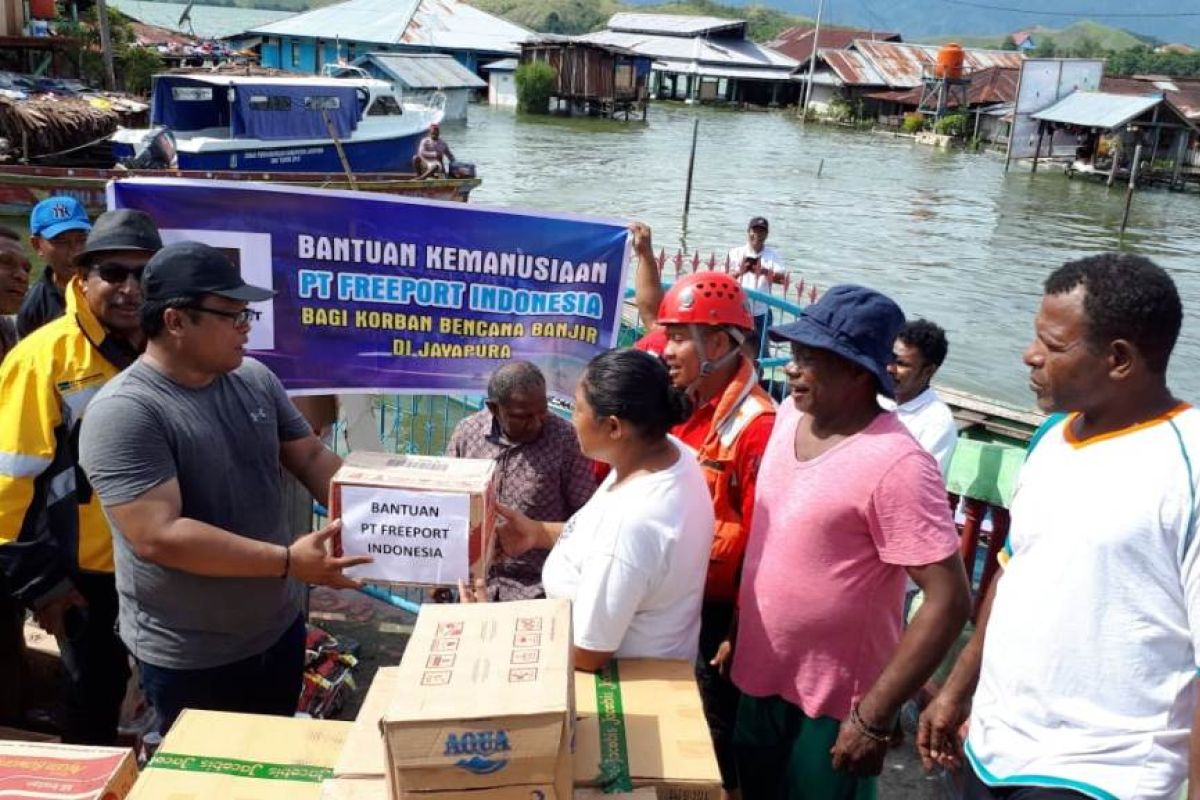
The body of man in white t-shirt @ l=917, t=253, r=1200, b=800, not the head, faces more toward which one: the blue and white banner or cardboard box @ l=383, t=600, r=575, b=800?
the cardboard box

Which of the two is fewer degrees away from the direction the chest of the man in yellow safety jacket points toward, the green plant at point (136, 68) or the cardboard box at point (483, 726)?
the cardboard box

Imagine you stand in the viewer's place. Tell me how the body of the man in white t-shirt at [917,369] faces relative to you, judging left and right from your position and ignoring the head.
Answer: facing to the left of the viewer

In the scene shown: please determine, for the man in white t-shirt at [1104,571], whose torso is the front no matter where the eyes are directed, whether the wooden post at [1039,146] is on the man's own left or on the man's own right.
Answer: on the man's own right

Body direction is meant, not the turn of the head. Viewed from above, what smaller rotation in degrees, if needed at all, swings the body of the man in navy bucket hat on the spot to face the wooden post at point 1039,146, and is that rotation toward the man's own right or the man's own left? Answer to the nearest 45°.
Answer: approximately 135° to the man's own right

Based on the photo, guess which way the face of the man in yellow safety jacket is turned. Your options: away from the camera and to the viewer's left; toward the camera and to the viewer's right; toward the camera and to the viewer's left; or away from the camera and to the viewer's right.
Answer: toward the camera and to the viewer's right

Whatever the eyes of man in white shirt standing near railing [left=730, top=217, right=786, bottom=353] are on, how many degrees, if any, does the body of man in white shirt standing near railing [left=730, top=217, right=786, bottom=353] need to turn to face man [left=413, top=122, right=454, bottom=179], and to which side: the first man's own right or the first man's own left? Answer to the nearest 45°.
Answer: approximately 135° to the first man's own right

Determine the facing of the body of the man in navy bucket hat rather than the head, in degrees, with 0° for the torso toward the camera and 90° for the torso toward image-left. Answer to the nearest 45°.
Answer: approximately 45°

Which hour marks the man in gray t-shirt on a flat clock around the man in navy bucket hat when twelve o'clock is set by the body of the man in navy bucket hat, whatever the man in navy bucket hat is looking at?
The man in gray t-shirt is roughly at 1 o'clock from the man in navy bucket hat.

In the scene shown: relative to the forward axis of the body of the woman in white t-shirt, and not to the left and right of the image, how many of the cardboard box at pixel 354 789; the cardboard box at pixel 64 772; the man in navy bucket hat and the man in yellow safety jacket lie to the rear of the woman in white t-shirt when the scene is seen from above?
1

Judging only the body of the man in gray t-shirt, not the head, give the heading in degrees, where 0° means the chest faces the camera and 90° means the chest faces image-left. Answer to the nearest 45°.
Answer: approximately 315°

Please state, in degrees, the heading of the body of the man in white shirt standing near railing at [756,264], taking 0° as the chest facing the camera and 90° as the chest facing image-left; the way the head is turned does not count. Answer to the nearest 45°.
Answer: approximately 0°

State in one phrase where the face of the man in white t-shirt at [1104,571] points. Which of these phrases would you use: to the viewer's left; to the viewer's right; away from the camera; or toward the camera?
to the viewer's left

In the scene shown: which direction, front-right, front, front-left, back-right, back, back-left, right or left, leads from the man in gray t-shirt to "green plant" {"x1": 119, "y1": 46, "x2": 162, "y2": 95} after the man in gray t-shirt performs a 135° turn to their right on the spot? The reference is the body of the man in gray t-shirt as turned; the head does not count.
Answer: right

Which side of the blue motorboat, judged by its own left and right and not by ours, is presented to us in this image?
right

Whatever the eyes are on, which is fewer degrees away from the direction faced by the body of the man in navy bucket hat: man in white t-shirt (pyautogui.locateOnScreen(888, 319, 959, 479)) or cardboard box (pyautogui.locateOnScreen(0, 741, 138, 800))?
the cardboard box

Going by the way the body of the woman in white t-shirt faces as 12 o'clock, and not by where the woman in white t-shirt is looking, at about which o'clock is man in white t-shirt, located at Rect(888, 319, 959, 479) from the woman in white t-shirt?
The man in white t-shirt is roughly at 4 o'clock from the woman in white t-shirt.

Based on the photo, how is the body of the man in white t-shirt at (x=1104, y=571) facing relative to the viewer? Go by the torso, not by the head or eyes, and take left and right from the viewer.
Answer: facing the viewer and to the left of the viewer

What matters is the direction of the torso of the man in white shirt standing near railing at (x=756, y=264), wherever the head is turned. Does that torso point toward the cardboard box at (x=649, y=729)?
yes

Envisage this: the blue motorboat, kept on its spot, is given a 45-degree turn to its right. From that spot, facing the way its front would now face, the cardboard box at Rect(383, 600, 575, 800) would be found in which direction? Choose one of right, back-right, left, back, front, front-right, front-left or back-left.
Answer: front-right

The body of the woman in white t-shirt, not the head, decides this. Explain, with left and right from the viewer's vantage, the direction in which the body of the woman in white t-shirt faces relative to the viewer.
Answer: facing to the left of the viewer

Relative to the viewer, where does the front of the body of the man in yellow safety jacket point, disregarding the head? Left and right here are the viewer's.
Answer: facing the viewer and to the right of the viewer

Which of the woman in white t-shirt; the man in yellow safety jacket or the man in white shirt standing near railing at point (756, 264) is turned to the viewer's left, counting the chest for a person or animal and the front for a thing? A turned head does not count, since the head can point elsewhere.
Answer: the woman in white t-shirt
